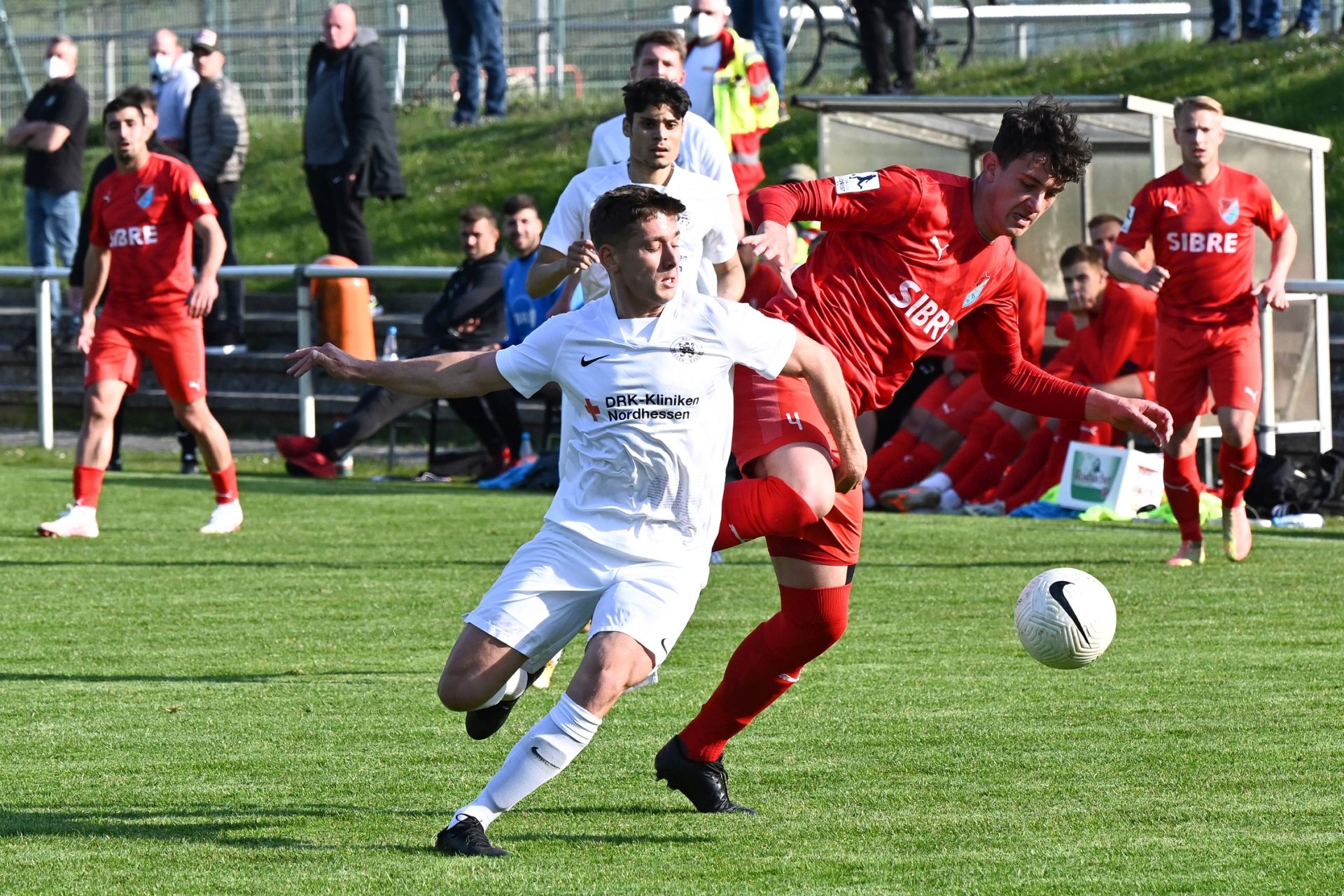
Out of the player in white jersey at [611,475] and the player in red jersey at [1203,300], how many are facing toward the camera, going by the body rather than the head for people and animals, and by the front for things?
2

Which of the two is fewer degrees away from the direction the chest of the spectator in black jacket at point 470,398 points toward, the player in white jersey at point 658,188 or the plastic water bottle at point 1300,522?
the player in white jersey

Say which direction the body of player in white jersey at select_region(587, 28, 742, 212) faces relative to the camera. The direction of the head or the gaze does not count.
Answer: toward the camera

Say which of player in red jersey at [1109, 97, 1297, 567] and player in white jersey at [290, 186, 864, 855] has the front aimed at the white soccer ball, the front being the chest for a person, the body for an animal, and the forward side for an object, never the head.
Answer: the player in red jersey

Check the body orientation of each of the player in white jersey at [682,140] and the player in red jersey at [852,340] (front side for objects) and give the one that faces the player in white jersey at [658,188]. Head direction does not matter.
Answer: the player in white jersey at [682,140]

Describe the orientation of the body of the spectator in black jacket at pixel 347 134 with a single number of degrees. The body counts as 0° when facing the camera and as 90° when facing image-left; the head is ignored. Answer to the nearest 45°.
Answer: approximately 45°

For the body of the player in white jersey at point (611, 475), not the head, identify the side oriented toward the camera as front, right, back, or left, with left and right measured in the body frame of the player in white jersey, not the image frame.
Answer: front

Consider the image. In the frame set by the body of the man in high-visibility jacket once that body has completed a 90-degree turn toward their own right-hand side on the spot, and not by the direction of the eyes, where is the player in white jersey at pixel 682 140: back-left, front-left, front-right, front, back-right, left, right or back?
back-left

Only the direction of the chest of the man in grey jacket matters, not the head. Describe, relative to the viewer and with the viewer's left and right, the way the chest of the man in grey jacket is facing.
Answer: facing the viewer and to the left of the viewer

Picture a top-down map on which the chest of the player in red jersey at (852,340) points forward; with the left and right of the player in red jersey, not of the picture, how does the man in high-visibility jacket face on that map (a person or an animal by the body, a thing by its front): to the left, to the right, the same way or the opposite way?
to the right

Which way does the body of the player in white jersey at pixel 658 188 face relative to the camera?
toward the camera

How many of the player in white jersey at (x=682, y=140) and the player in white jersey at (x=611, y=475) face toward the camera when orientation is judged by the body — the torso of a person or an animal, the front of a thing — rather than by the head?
2
